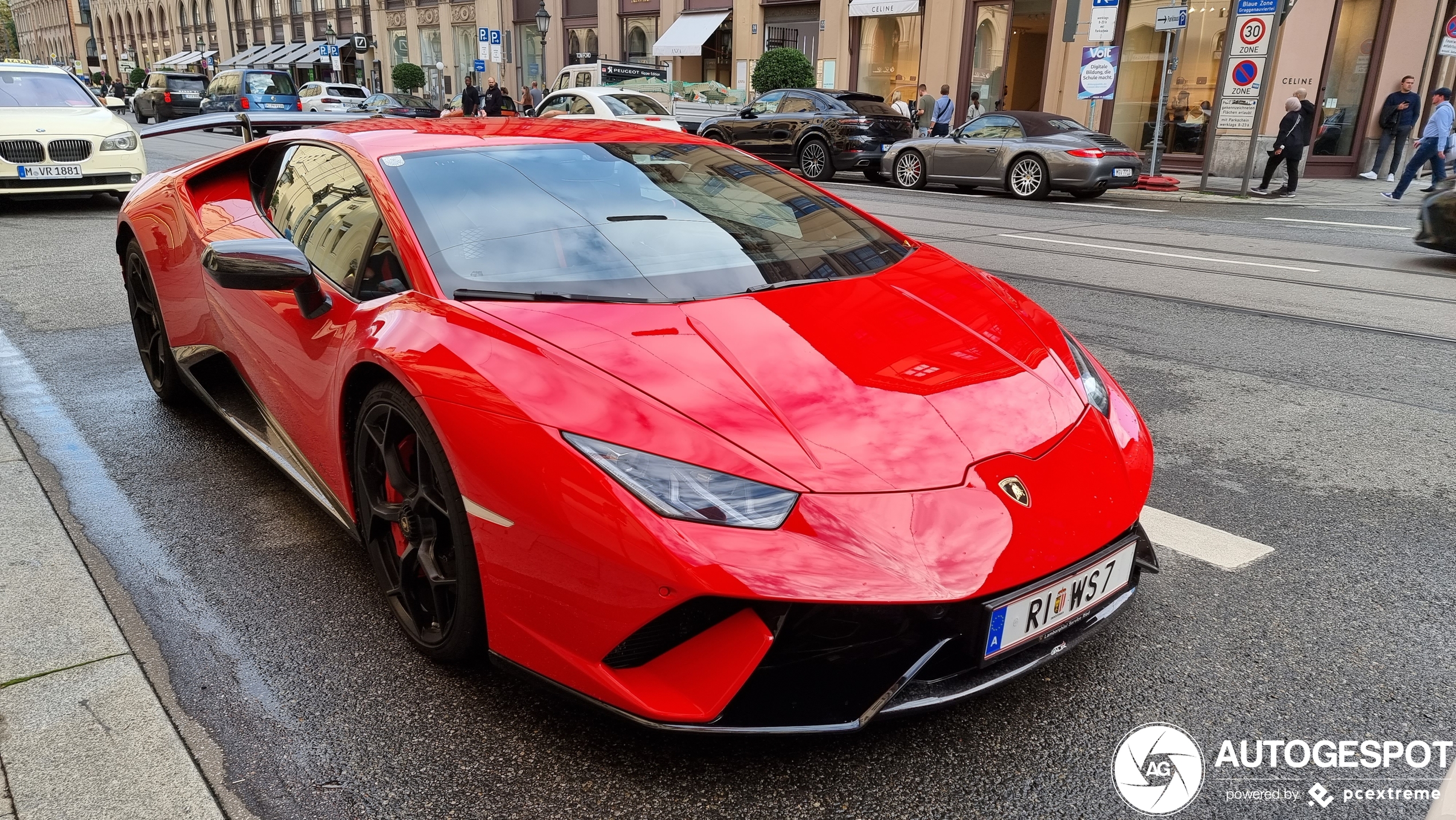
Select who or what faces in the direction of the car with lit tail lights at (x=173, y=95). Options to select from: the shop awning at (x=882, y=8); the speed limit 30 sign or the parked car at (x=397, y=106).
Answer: the parked car at (x=397, y=106)

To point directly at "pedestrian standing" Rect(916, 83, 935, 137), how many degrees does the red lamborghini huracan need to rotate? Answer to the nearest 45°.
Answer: approximately 135° to its left

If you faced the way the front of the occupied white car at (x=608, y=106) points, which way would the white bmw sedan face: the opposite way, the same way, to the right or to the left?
the opposite way

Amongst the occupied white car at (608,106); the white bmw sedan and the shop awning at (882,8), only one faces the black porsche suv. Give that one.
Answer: the shop awning

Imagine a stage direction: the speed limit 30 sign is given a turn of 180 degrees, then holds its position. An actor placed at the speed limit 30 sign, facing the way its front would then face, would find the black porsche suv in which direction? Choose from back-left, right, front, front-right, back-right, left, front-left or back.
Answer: left

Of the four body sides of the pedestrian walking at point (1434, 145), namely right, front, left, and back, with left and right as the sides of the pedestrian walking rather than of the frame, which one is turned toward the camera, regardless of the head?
left

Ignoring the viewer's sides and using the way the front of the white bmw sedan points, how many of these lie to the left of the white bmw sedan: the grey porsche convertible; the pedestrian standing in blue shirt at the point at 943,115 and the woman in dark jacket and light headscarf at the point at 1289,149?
3

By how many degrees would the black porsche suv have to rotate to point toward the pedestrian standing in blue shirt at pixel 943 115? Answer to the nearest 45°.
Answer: approximately 90° to its right

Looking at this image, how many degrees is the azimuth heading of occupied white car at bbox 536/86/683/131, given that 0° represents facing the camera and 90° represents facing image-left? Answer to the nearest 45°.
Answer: approximately 135°

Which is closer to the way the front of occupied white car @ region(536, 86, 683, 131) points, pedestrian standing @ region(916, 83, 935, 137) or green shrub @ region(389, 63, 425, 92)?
the green shrub

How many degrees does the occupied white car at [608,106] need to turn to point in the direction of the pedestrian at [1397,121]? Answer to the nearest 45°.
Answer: approximately 135° to its right

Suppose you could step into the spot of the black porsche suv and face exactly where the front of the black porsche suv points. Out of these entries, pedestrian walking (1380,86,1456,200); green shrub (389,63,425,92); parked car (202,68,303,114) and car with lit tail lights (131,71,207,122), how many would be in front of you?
3

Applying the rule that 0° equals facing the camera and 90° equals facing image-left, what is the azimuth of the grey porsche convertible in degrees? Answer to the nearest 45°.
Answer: approximately 135°
